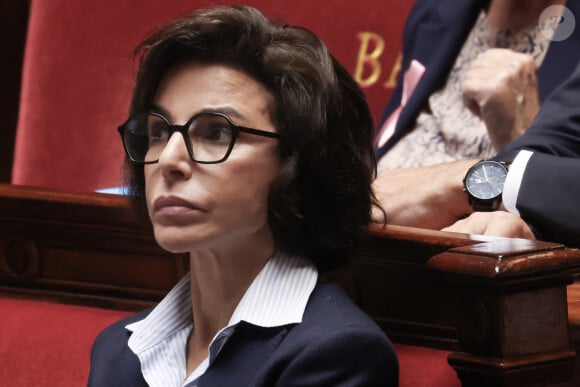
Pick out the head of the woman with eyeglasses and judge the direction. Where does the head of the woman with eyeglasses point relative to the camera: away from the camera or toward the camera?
toward the camera

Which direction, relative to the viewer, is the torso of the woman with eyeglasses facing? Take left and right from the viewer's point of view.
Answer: facing the viewer and to the left of the viewer
